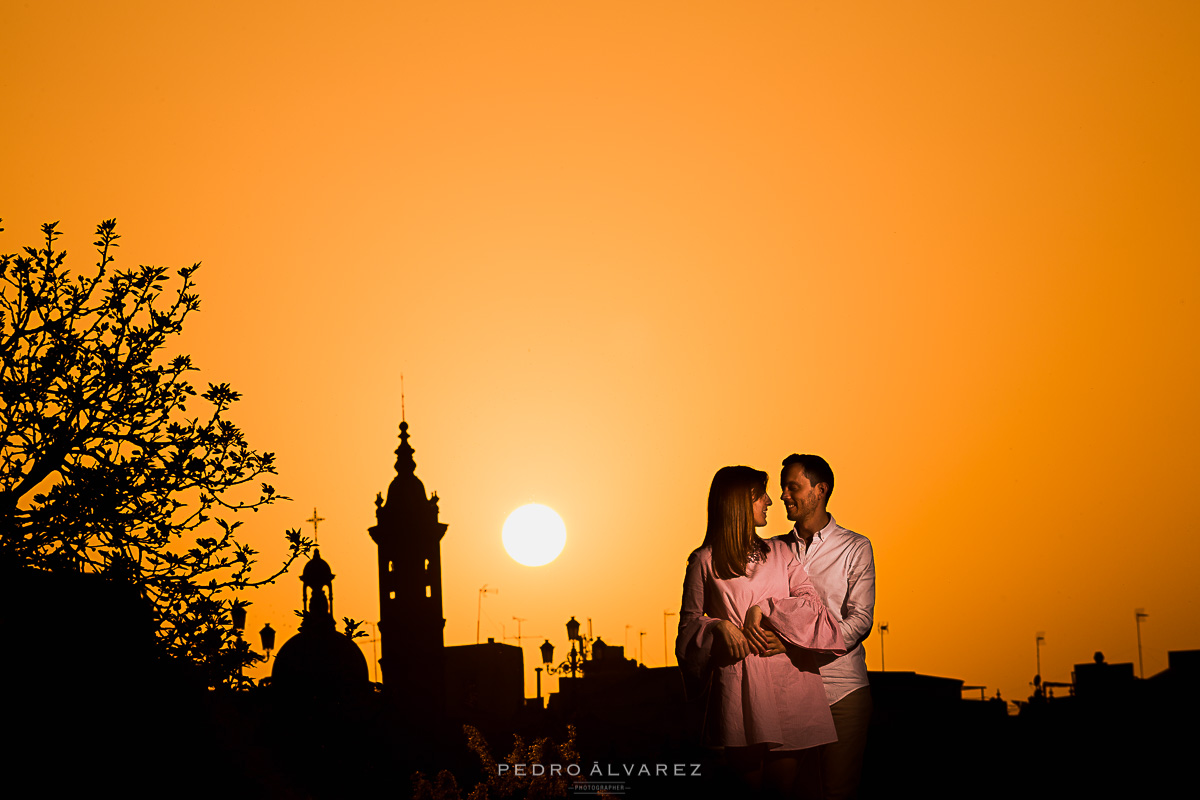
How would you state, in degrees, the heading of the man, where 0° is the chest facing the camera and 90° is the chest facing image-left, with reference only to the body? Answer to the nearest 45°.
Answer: approximately 45°

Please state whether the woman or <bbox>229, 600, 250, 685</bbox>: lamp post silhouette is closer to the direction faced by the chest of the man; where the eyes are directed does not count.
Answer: the woman

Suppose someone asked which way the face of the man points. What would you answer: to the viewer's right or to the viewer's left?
to the viewer's left

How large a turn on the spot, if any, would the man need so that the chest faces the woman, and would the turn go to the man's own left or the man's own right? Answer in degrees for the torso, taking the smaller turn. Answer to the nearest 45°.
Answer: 0° — they already face them

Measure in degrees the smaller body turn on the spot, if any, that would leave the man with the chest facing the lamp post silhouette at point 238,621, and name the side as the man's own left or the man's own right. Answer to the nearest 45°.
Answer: approximately 90° to the man's own right
